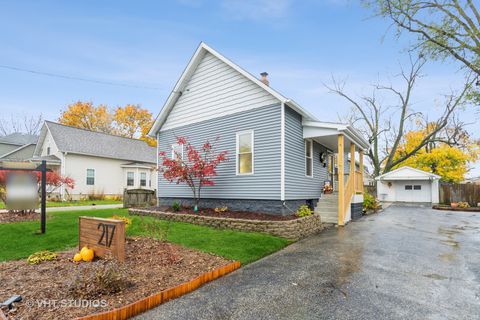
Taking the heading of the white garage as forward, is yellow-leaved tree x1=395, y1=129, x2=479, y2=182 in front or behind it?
behind

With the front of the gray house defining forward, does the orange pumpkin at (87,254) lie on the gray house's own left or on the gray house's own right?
on the gray house's own right

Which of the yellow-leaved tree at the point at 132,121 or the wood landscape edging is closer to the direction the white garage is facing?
the wood landscape edging

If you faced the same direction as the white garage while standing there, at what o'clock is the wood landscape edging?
The wood landscape edging is roughly at 12 o'clock from the white garage.

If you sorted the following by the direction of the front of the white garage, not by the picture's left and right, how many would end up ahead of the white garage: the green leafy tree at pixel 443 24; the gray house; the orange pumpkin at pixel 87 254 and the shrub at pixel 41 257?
4

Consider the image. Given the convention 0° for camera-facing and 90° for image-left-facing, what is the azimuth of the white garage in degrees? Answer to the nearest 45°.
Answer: approximately 0°
